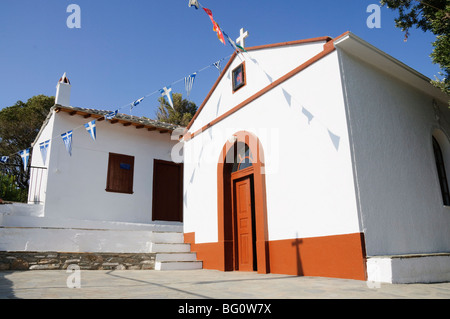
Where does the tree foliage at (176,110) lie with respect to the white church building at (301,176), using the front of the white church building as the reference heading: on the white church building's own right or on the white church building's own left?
on the white church building's own right

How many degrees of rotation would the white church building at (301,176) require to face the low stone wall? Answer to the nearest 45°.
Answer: approximately 45° to its right

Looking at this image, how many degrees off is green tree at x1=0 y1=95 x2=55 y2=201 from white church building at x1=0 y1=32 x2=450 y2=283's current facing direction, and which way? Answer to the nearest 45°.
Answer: approximately 90° to its right

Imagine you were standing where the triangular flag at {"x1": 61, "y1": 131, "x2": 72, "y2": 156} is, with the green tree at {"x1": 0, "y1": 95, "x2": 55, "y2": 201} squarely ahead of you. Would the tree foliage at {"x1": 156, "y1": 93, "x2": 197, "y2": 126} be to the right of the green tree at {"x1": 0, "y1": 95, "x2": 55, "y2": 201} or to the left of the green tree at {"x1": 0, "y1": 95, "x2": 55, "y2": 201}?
right

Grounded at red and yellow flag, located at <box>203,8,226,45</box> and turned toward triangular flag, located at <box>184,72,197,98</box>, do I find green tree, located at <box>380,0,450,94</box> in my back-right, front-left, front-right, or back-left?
back-right

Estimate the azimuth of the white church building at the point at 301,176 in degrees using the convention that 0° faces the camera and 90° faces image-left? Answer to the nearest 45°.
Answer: approximately 45°

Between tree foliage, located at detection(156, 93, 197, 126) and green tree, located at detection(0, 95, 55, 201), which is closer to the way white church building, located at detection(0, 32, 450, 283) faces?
the green tree
